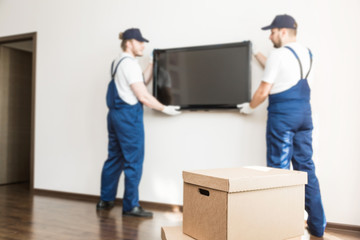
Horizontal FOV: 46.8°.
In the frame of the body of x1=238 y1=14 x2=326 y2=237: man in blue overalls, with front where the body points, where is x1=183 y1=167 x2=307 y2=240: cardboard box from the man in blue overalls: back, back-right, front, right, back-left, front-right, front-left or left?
back-left

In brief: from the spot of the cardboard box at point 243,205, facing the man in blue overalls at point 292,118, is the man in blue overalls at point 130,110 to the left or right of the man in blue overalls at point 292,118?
left

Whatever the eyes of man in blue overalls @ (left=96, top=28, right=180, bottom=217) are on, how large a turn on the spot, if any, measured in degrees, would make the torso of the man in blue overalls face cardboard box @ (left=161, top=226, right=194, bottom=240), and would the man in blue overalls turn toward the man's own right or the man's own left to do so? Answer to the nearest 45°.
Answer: approximately 90° to the man's own right

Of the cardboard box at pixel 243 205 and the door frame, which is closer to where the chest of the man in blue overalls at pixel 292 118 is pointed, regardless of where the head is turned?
the door frame

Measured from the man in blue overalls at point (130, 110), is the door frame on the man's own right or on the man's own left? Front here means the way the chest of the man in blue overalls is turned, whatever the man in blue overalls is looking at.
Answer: on the man's own left

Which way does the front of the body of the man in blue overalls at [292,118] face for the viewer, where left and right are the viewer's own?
facing away from the viewer and to the left of the viewer

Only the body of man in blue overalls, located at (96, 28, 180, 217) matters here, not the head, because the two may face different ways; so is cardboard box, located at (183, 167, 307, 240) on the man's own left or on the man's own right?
on the man's own right

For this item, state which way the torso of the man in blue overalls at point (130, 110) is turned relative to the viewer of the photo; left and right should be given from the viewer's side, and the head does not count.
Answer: facing to the right of the viewer

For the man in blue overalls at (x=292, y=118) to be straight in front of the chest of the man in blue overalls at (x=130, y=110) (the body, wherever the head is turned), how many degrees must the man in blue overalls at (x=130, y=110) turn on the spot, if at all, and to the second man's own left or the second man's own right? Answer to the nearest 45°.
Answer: approximately 45° to the second man's own right
